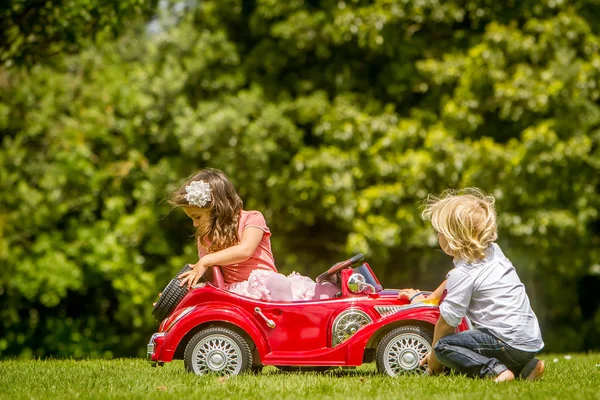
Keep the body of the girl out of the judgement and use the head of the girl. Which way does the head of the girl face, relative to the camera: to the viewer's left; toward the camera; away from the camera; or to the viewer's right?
to the viewer's left

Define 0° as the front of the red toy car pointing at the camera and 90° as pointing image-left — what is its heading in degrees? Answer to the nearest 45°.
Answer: approximately 270°
